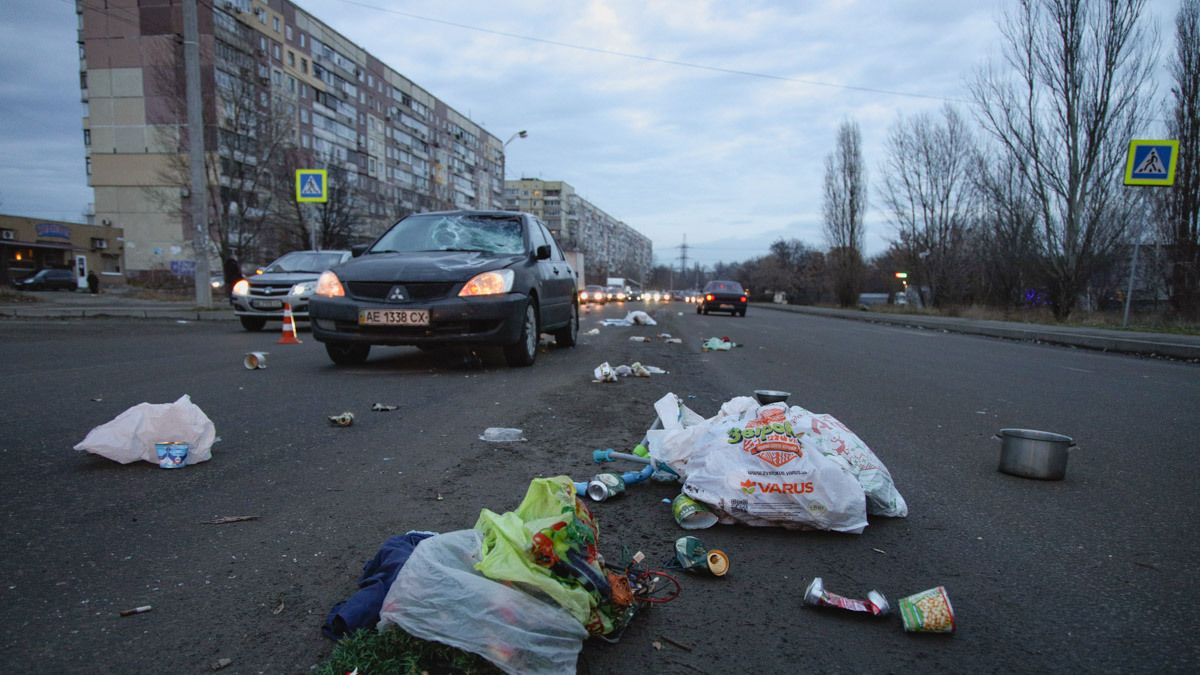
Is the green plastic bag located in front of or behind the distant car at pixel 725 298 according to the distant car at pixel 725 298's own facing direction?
behind

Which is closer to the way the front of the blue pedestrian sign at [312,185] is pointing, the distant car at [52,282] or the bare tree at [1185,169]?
the bare tree

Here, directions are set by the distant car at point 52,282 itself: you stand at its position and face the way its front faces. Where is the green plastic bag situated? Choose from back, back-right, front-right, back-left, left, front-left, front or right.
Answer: left

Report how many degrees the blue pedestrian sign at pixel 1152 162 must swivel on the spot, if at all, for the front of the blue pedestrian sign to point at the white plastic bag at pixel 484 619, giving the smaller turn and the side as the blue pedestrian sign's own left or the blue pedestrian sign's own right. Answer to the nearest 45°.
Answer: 0° — it already faces it

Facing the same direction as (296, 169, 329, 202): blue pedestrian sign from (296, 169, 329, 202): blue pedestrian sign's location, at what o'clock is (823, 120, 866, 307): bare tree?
The bare tree is roughly at 8 o'clock from the blue pedestrian sign.

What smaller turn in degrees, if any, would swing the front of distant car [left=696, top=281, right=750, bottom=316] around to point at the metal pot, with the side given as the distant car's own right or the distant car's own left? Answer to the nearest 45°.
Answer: approximately 180°

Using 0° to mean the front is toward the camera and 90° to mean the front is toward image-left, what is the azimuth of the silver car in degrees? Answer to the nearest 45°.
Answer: approximately 45°

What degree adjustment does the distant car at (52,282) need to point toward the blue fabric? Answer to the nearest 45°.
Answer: approximately 90° to its left

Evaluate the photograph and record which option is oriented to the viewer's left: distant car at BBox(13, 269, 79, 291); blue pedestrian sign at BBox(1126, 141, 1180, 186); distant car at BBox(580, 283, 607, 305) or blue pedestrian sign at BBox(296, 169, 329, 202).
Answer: distant car at BBox(13, 269, 79, 291)

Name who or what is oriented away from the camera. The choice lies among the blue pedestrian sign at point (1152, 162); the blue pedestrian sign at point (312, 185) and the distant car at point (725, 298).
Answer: the distant car

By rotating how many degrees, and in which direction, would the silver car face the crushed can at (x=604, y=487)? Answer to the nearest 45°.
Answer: approximately 45° to its left

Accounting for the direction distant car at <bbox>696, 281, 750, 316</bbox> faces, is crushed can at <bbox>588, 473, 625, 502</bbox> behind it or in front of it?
behind

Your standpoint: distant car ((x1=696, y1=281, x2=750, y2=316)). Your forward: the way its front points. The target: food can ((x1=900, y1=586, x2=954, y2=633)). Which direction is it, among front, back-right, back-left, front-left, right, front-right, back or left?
back

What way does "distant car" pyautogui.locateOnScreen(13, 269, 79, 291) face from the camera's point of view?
to the viewer's left

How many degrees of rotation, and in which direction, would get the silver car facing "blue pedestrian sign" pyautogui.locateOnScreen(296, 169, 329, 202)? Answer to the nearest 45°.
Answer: approximately 135° to its right

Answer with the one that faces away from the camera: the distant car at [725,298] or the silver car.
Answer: the distant car

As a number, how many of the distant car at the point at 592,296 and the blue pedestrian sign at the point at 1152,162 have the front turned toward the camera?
2
